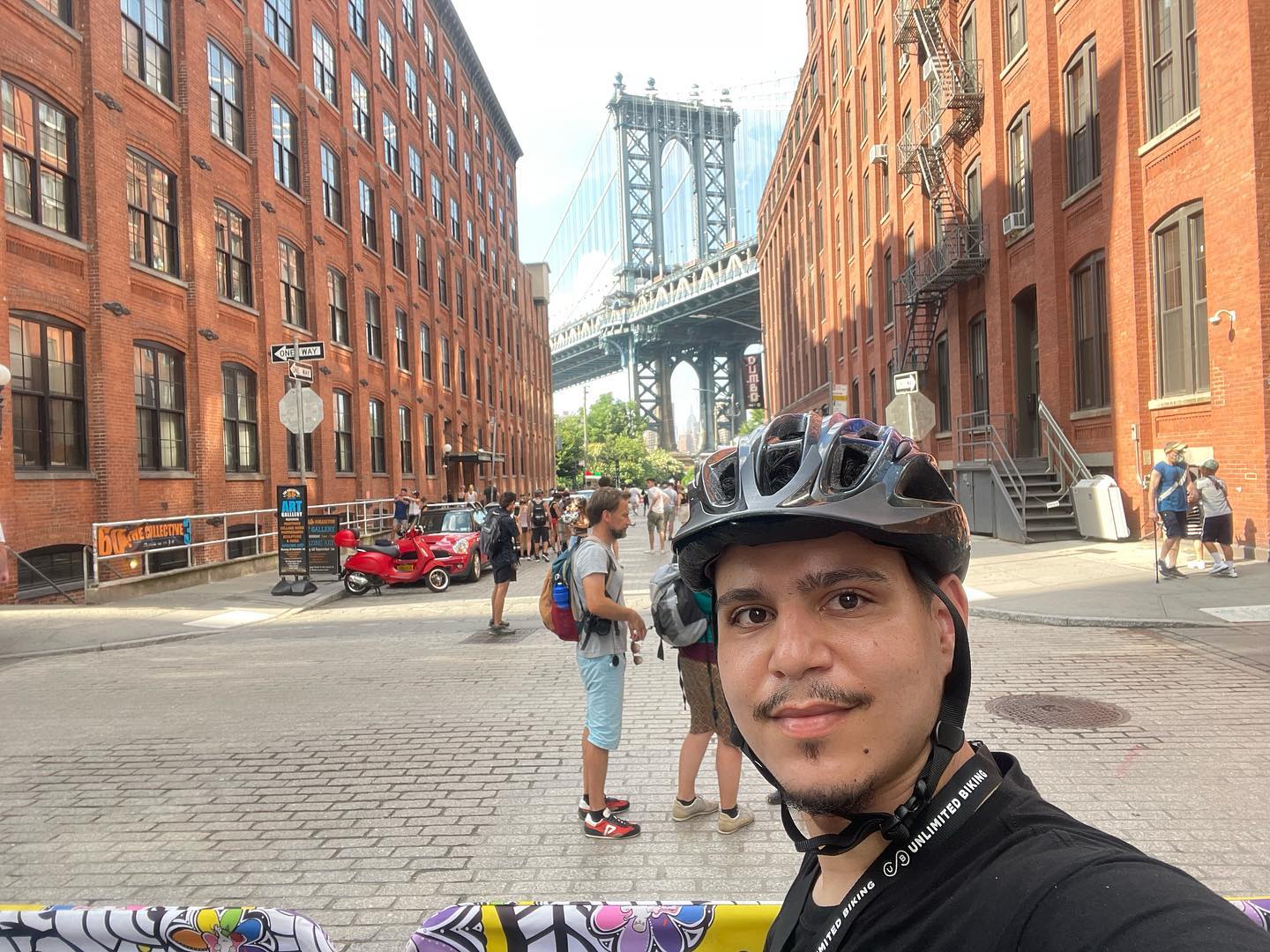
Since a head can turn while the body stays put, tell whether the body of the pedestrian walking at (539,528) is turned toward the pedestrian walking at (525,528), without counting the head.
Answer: no

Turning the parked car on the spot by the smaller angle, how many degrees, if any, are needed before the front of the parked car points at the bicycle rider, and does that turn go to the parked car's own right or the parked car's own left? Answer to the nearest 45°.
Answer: approximately 45° to the parked car's own left

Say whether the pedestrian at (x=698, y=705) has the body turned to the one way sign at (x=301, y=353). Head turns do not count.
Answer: no

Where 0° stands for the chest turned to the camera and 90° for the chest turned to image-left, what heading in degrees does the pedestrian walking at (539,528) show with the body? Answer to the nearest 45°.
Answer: approximately 180°

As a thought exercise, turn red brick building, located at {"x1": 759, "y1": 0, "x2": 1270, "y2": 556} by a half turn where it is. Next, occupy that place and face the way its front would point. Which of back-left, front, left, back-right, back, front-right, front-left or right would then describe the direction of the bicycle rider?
back-right

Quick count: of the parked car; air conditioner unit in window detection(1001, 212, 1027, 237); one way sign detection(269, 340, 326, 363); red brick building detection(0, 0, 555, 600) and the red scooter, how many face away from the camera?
0

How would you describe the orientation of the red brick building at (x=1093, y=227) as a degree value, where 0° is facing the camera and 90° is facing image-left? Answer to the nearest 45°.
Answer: approximately 45°

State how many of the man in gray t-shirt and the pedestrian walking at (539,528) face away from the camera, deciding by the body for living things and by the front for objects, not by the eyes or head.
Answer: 1

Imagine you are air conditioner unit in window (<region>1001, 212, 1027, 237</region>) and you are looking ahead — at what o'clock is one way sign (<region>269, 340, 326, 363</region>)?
The one way sign is roughly at 12 o'clock from the air conditioner unit in window.

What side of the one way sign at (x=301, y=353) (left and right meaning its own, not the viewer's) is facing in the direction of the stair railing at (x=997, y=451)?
left

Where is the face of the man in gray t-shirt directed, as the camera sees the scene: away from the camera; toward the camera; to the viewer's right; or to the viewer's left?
to the viewer's right

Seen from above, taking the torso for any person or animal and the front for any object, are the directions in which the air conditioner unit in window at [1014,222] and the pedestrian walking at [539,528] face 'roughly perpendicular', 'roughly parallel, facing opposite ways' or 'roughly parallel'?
roughly perpendicular

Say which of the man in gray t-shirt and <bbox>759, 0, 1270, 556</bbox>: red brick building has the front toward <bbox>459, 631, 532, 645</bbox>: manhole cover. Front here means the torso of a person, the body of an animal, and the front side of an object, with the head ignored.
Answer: the red brick building

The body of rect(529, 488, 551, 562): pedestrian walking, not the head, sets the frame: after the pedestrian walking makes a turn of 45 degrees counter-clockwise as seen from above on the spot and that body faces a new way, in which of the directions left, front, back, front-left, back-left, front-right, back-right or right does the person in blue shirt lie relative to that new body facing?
back

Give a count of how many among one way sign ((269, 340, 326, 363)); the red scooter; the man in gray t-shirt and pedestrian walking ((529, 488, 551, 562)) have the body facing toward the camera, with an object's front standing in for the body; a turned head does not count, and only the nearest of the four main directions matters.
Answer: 1

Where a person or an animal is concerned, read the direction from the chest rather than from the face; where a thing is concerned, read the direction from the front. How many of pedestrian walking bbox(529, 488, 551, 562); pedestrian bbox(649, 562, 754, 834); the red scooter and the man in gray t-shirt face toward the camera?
0

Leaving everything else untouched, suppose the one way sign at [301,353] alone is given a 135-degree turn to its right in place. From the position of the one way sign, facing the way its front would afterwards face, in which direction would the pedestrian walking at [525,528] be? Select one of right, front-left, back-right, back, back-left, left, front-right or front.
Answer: right

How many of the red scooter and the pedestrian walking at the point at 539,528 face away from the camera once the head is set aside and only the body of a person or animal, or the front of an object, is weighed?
1

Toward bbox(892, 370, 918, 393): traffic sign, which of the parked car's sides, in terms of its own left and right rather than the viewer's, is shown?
left

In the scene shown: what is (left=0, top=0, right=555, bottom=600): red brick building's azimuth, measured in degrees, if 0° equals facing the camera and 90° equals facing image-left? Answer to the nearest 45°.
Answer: approximately 315°
